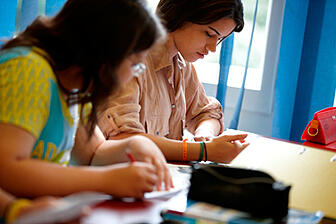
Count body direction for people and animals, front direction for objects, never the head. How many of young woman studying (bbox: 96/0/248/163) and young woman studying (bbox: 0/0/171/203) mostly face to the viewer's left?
0

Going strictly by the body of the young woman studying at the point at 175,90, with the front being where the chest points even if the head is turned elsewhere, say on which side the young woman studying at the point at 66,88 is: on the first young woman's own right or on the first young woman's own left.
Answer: on the first young woman's own right

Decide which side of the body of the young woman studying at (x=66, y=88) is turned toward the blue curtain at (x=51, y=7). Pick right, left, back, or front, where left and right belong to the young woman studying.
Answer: left

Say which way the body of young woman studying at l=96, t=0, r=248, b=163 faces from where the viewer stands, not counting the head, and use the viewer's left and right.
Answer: facing the viewer and to the right of the viewer

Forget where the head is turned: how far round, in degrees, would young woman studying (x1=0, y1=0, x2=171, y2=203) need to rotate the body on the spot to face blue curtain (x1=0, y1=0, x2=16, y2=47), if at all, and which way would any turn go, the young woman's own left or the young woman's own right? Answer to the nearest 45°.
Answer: approximately 90° to the young woman's own left

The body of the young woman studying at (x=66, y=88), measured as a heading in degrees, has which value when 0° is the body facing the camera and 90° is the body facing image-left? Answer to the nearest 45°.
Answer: approximately 270°
